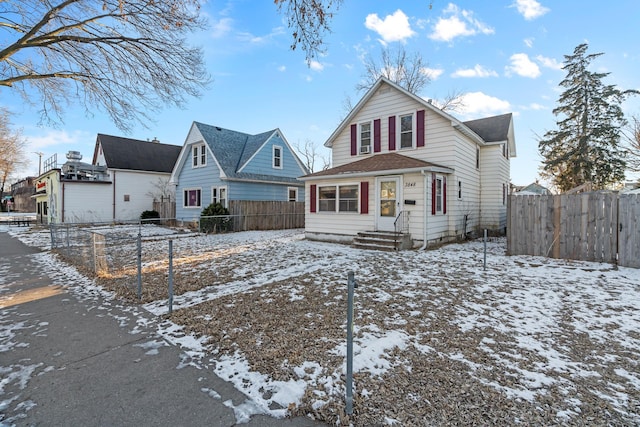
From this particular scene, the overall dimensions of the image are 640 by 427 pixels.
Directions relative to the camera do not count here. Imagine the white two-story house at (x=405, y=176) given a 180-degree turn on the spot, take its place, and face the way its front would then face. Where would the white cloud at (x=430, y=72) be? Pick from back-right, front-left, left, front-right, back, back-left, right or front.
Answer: front-left

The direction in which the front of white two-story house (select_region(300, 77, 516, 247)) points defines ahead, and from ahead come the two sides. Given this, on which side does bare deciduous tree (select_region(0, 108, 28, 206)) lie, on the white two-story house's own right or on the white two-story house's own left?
on the white two-story house's own right

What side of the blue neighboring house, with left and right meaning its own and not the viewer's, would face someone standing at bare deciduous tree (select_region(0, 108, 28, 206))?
right

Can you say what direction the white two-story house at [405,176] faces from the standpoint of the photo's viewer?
facing the viewer and to the left of the viewer

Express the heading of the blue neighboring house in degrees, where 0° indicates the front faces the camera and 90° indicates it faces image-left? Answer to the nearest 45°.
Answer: approximately 45°

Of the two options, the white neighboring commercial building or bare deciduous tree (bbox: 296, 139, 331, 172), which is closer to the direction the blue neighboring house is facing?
the white neighboring commercial building

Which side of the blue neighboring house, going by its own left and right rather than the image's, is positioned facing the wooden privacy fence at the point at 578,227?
left

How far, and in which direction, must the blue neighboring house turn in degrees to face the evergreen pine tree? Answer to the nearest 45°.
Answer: approximately 135° to its left

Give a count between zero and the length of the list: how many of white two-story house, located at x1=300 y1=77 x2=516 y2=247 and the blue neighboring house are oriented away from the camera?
0

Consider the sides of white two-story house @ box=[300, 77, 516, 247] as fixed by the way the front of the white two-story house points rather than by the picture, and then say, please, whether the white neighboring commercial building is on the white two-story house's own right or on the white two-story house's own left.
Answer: on the white two-story house's own right

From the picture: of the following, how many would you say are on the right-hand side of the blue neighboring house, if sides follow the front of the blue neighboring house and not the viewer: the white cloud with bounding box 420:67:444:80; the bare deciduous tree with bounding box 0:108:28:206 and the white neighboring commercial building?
2
